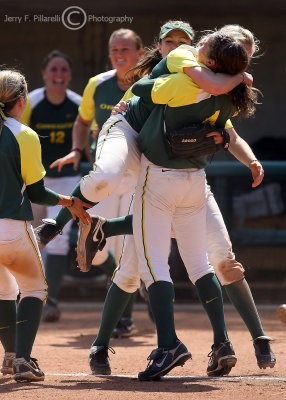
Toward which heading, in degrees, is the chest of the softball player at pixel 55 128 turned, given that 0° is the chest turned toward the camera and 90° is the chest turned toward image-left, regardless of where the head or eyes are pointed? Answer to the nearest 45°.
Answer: approximately 0°

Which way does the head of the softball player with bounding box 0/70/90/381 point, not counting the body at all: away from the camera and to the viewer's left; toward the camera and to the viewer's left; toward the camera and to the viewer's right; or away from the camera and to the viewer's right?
away from the camera and to the viewer's right

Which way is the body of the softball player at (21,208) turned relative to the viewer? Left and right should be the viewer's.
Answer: facing away from the viewer and to the right of the viewer

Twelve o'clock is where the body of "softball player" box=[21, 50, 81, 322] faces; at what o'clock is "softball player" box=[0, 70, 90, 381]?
"softball player" box=[0, 70, 90, 381] is roughly at 12 o'clock from "softball player" box=[21, 50, 81, 322].

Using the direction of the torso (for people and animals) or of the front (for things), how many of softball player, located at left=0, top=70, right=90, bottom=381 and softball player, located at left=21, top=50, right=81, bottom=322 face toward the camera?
1
